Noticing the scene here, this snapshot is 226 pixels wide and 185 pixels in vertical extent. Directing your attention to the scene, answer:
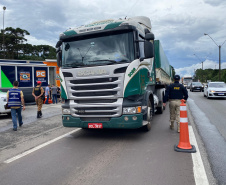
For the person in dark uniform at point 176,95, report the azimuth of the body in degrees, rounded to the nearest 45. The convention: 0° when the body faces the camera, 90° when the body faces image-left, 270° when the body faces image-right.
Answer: approximately 180°

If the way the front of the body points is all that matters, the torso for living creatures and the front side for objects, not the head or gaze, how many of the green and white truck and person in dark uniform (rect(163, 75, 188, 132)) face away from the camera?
1

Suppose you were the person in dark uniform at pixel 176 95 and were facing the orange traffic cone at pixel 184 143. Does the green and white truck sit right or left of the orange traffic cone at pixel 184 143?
right

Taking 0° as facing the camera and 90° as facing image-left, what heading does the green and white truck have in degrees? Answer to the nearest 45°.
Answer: approximately 45°

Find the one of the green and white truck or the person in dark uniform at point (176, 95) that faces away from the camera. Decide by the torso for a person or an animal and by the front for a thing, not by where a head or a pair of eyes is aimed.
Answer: the person in dark uniform

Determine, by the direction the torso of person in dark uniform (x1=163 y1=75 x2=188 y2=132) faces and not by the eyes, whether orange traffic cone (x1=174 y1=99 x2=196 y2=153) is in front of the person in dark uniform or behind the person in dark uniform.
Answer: behind

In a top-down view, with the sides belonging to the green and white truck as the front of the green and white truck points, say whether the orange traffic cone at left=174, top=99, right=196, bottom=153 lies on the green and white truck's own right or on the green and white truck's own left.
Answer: on the green and white truck's own left
